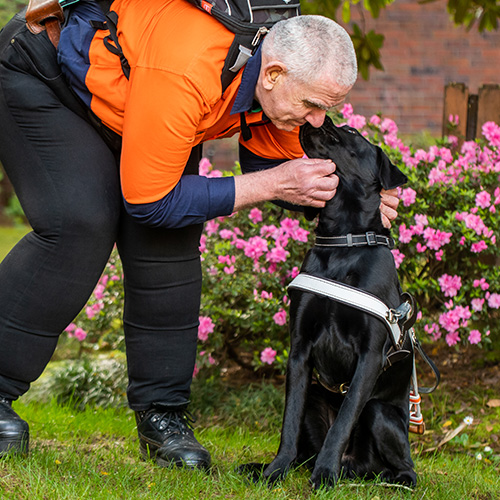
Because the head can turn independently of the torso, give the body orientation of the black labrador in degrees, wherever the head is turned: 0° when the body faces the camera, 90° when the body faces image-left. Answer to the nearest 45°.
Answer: approximately 45°

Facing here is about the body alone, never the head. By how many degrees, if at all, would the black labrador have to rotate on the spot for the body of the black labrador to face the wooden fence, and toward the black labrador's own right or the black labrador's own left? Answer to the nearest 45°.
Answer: approximately 135° to the black labrador's own right
